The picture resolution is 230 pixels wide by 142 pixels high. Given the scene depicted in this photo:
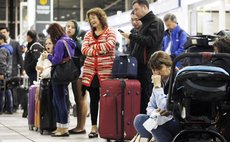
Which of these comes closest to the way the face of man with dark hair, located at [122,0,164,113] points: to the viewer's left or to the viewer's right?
to the viewer's left

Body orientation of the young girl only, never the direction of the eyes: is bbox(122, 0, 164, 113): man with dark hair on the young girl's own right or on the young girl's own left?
on the young girl's own left

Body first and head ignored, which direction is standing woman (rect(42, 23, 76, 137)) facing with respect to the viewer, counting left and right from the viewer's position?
facing to the left of the viewer

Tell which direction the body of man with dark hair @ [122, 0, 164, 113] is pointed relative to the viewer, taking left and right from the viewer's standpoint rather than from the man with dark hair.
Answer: facing to the left of the viewer
